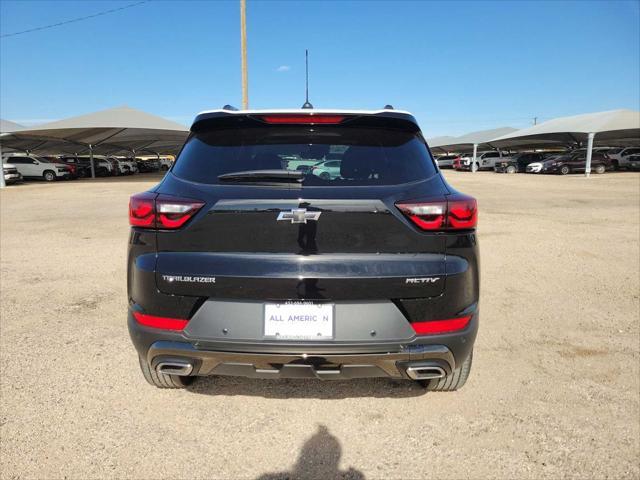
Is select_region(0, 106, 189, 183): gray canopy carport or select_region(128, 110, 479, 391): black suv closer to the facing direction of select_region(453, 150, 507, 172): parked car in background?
the gray canopy carport

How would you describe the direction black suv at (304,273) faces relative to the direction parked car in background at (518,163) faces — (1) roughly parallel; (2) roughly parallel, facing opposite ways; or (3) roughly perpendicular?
roughly perpendicular

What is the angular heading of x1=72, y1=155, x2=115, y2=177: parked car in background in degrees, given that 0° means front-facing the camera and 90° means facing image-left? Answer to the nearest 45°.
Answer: approximately 315°

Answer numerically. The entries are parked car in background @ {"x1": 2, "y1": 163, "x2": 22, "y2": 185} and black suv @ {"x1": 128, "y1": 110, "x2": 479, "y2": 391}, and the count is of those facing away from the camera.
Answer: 1

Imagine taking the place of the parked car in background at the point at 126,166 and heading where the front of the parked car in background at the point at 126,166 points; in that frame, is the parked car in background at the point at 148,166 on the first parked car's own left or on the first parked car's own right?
on the first parked car's own left

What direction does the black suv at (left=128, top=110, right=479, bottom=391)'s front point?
away from the camera

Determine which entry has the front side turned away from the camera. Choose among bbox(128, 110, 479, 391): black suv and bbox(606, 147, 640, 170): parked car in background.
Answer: the black suv

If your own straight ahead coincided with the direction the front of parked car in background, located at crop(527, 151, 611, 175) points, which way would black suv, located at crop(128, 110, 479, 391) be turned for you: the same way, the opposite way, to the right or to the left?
to the right

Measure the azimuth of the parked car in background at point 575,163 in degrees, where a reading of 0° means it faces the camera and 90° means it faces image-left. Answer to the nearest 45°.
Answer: approximately 45°

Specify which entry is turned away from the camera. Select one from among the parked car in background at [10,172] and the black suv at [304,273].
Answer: the black suv

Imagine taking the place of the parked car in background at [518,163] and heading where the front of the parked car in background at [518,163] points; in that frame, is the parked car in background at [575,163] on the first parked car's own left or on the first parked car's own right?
on the first parked car's own left

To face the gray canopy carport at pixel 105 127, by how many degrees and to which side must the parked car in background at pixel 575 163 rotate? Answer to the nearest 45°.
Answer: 0° — it already faces it
